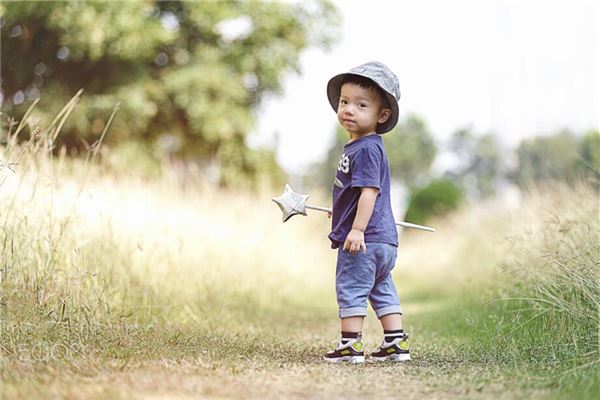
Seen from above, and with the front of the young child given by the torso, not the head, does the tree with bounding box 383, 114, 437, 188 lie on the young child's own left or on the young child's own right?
on the young child's own right

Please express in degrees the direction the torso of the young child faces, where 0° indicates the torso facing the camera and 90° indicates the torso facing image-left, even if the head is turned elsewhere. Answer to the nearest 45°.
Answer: approximately 90°

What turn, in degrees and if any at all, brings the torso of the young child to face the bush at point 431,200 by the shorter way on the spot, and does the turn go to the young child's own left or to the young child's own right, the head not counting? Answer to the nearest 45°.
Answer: approximately 90° to the young child's own right

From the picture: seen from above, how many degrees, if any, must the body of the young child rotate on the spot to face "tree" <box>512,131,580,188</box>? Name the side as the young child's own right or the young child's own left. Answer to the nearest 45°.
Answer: approximately 90° to the young child's own right
